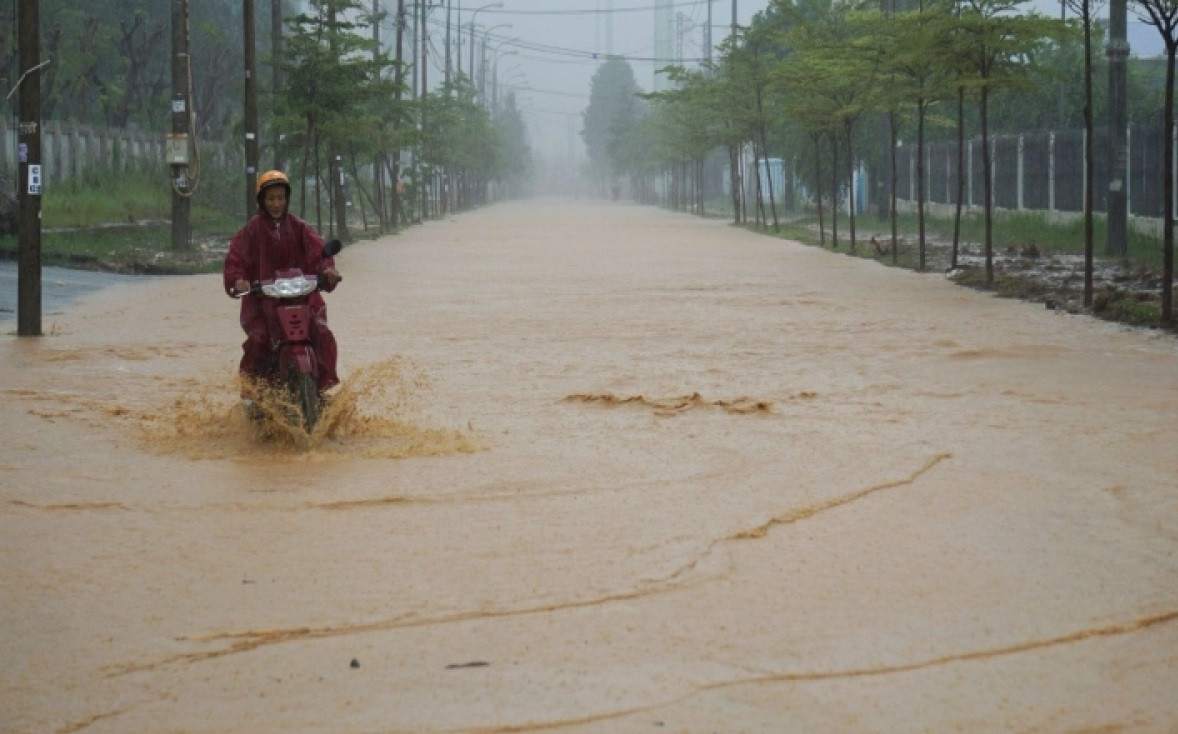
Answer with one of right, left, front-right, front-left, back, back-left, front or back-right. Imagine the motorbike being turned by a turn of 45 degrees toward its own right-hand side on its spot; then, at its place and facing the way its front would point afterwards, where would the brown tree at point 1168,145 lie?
back

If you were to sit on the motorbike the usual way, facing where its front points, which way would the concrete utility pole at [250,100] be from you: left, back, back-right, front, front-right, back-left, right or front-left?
back

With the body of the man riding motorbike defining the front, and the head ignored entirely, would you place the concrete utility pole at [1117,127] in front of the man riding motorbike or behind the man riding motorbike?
behind

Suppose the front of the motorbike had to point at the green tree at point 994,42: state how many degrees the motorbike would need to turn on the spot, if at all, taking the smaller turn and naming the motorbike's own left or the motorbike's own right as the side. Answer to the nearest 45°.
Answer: approximately 135° to the motorbike's own left

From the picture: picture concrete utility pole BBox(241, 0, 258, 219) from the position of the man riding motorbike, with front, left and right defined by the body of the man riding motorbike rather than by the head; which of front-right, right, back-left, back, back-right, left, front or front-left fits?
back

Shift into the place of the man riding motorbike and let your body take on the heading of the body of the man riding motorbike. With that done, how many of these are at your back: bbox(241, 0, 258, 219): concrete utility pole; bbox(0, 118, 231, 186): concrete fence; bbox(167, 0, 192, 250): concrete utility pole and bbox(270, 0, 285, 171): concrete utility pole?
4

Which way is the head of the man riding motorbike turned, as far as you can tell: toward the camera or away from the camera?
toward the camera

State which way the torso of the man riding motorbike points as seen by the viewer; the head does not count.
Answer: toward the camera

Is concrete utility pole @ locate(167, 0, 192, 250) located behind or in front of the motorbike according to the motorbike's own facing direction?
behind
